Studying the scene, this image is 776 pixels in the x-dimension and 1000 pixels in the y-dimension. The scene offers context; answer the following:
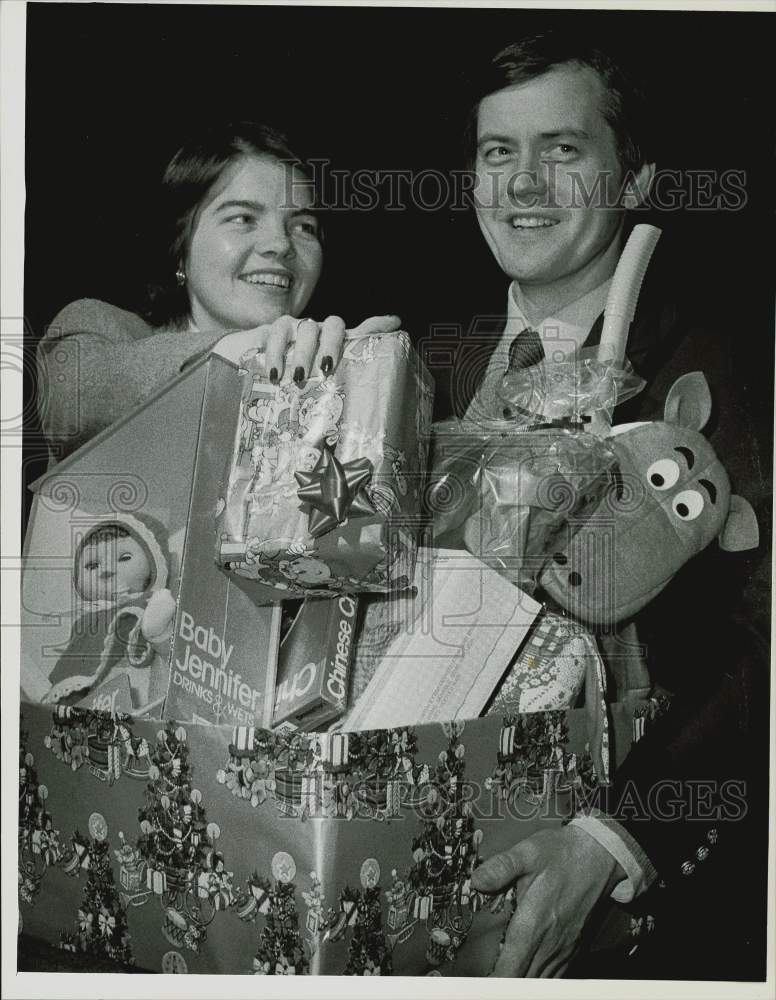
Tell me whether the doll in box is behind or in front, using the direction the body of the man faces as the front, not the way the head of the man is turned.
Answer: in front

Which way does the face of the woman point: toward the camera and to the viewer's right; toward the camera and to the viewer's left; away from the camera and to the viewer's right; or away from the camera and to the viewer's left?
toward the camera and to the viewer's right

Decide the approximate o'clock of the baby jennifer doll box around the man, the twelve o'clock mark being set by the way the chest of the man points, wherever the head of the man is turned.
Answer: The baby jennifer doll box is roughly at 1 o'clock from the man.

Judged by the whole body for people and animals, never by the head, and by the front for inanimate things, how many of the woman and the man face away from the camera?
0
